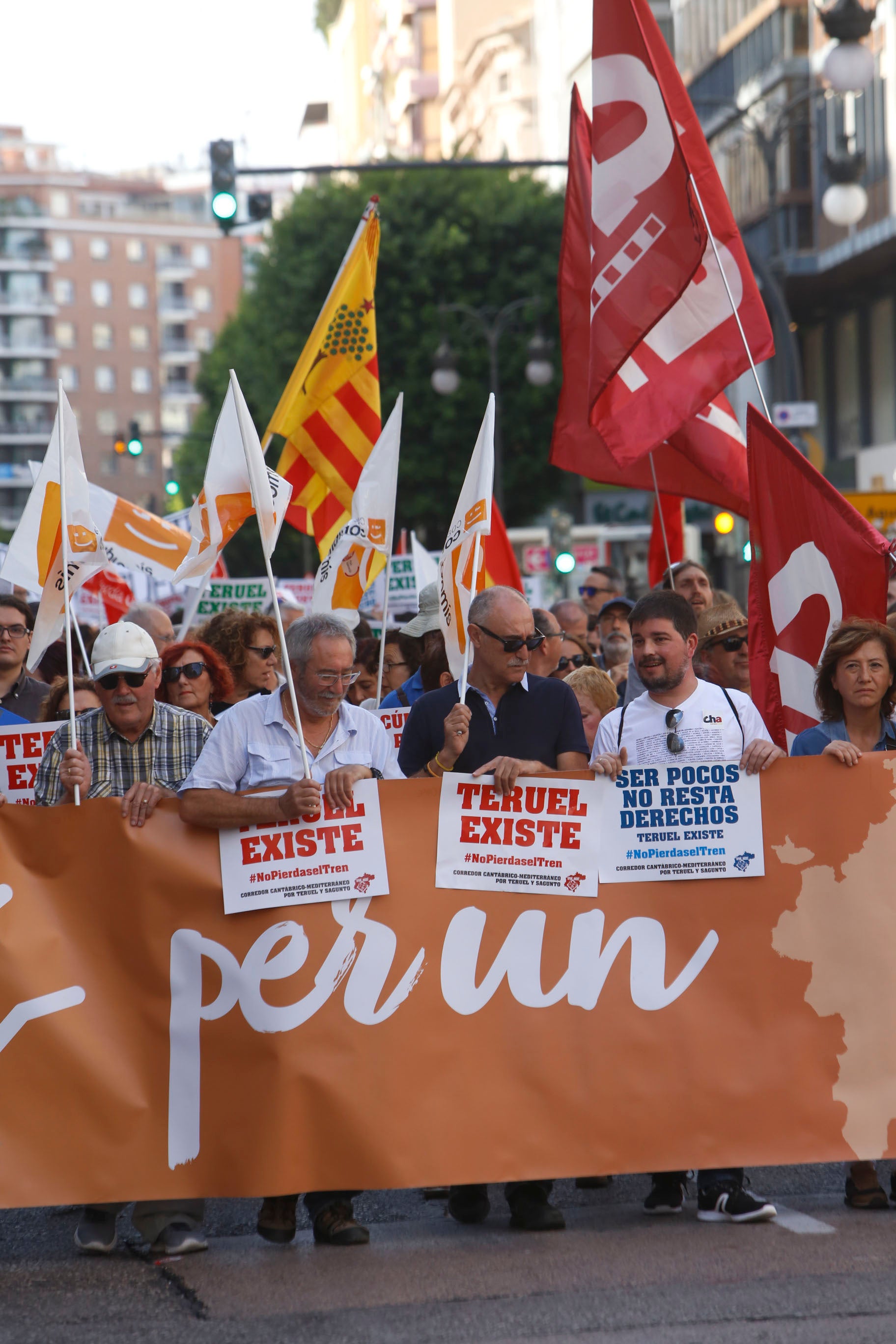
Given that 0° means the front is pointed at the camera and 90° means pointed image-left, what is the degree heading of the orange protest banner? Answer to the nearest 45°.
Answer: approximately 0°

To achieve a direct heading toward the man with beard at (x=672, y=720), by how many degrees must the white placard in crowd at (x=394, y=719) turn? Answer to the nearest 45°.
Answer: approximately 45° to its left

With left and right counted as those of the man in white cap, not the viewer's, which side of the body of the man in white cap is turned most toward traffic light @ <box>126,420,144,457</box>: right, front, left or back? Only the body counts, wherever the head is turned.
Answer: back

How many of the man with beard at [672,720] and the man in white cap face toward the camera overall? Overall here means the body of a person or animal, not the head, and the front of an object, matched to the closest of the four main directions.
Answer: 2

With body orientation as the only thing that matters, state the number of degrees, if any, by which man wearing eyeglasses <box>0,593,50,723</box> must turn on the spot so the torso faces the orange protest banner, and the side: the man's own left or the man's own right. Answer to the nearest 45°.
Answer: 0° — they already face it

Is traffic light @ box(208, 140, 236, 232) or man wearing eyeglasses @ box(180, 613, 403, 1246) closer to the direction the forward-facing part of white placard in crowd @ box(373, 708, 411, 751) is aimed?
the man wearing eyeglasses

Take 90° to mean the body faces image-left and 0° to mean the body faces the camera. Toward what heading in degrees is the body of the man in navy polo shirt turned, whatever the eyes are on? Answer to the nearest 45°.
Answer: approximately 0°

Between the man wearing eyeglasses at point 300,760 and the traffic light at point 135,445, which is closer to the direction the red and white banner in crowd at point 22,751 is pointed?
the man wearing eyeglasses

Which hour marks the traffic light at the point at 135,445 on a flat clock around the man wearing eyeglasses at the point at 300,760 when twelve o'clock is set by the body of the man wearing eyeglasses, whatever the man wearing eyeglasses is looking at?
The traffic light is roughly at 6 o'clock from the man wearing eyeglasses.

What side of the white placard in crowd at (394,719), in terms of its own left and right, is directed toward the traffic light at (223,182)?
back
